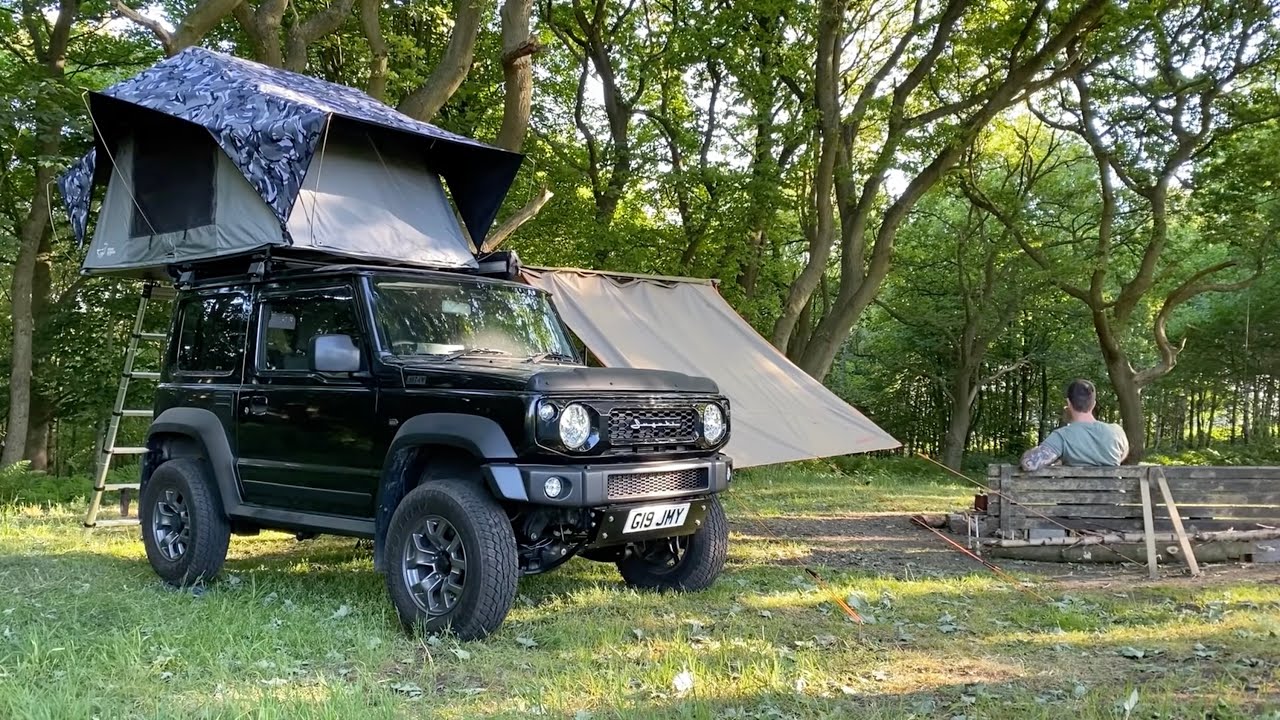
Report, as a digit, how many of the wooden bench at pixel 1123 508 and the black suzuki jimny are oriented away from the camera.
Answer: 1

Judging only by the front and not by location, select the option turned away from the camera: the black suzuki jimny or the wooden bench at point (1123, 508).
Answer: the wooden bench

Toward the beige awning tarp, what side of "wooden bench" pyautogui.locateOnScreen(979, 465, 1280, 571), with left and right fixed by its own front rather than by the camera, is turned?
left

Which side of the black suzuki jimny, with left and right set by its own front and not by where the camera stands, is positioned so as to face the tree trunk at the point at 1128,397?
left

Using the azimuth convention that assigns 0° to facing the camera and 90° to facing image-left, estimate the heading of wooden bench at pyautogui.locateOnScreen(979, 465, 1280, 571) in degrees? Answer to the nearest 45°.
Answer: approximately 180°

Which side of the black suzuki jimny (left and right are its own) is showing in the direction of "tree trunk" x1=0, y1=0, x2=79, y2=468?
back

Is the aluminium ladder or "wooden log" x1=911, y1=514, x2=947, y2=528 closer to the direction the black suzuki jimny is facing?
the wooden log

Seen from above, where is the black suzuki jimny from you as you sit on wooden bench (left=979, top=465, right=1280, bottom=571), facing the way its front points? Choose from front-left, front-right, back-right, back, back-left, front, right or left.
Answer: back-left

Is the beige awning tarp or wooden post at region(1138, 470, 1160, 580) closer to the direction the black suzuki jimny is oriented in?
the wooden post

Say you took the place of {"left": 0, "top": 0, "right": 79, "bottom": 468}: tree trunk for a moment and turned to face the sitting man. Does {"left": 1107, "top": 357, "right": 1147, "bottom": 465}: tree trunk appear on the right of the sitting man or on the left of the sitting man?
left
